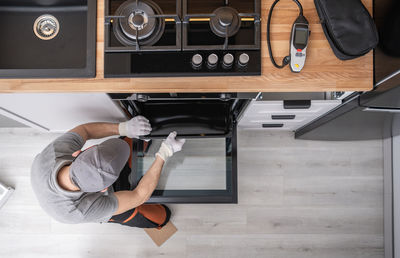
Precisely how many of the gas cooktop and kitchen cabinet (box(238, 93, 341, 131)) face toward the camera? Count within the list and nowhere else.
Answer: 2

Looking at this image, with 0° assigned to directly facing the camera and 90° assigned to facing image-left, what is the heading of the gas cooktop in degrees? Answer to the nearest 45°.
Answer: approximately 0°
